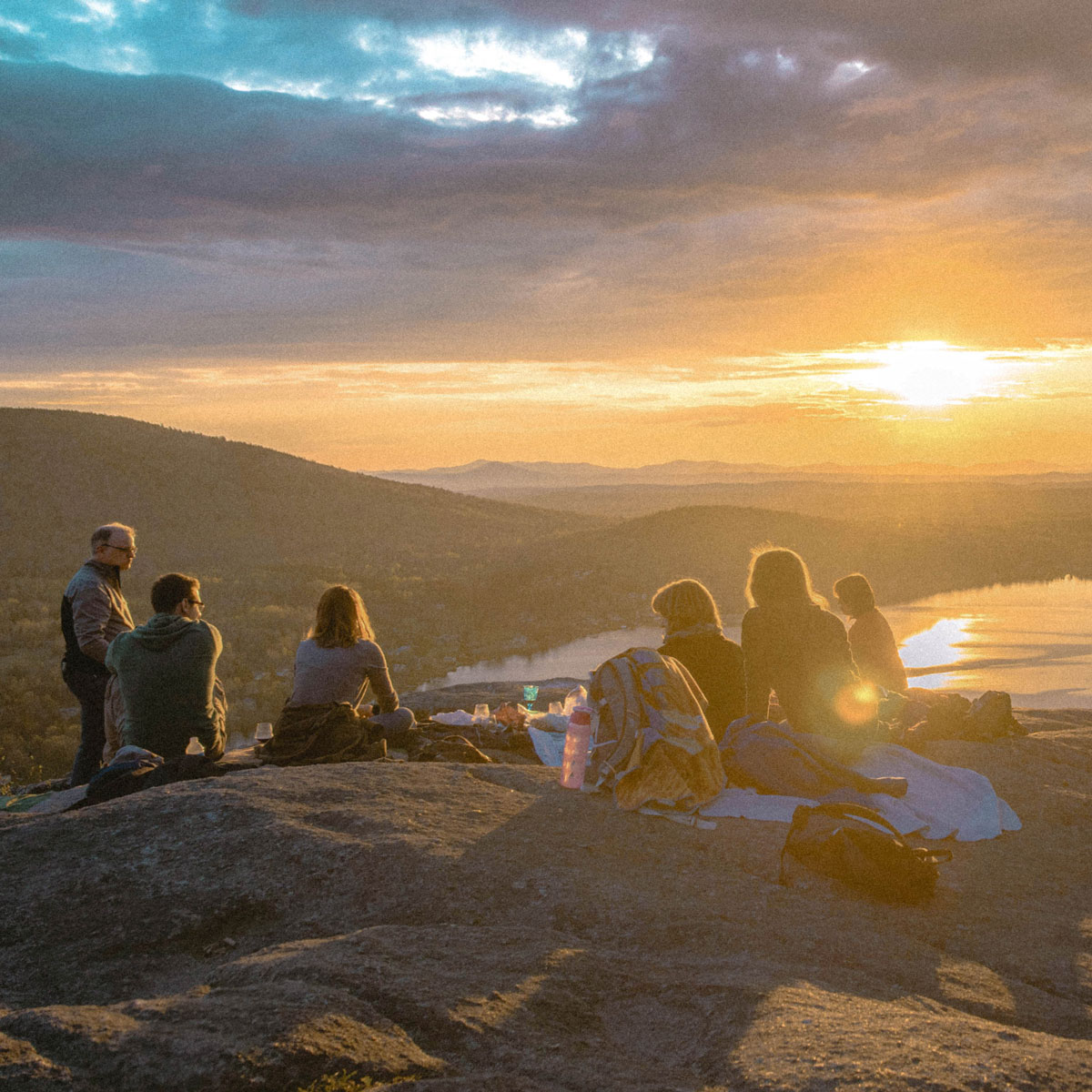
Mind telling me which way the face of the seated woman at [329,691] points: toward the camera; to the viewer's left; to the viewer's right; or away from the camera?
away from the camera

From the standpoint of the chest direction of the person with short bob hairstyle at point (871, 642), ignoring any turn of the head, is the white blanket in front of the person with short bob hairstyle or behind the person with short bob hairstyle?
behind

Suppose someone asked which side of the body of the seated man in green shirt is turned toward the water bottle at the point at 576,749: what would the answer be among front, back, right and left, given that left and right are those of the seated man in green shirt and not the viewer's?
right

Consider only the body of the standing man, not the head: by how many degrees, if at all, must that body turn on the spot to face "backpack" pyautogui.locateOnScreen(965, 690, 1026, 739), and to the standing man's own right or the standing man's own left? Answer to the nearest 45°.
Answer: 0° — they already face it

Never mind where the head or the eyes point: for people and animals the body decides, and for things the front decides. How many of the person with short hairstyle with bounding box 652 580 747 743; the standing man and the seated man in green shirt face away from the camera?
2

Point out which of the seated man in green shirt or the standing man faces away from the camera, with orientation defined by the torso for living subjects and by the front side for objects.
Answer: the seated man in green shirt

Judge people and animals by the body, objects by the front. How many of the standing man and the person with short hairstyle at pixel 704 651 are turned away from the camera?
1

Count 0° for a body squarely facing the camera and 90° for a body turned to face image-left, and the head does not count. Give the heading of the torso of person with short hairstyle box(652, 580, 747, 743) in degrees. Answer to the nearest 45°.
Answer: approximately 180°

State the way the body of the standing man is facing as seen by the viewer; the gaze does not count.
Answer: to the viewer's right

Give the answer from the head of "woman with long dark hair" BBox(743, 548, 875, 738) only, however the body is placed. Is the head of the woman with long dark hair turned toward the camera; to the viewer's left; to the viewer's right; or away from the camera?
away from the camera

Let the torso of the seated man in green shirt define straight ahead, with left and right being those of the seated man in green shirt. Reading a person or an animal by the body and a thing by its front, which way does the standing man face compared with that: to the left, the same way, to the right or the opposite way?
to the right

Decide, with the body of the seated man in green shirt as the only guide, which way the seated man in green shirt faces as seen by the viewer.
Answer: away from the camera

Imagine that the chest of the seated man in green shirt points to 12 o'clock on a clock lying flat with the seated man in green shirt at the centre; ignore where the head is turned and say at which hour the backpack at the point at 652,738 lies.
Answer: The backpack is roughly at 4 o'clock from the seated man in green shirt.

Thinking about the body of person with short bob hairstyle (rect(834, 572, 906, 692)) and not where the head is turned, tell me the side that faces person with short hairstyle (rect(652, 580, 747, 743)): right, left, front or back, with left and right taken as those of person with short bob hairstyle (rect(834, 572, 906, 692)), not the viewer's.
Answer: left
